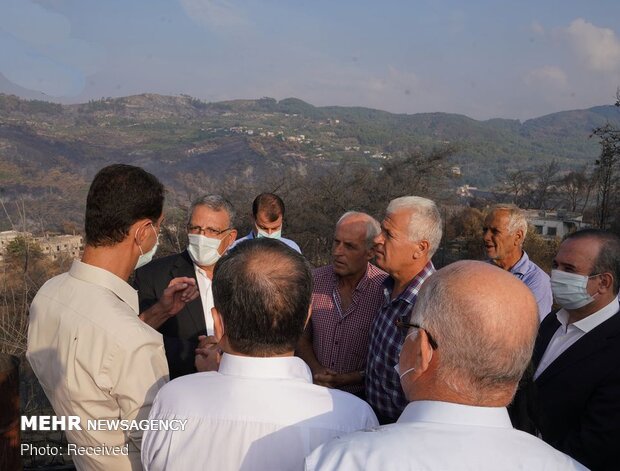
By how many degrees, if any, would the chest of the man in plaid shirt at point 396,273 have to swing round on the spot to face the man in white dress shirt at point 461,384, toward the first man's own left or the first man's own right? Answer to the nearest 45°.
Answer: approximately 90° to the first man's own left

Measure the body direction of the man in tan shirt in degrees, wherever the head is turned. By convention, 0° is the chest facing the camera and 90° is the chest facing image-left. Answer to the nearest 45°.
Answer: approximately 225°

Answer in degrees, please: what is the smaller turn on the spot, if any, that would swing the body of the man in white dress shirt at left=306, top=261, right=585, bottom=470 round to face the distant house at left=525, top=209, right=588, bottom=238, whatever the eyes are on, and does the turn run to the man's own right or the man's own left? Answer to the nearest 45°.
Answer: approximately 45° to the man's own right

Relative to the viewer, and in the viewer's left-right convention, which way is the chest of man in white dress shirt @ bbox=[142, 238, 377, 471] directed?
facing away from the viewer

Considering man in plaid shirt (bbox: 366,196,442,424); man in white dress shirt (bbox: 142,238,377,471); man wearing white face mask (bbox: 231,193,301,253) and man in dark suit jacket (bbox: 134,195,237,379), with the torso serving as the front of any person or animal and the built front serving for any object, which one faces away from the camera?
the man in white dress shirt

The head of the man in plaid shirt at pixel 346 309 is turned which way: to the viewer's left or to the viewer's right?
to the viewer's left

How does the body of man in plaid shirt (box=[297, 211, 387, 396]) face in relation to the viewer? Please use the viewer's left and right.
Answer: facing the viewer and to the left of the viewer

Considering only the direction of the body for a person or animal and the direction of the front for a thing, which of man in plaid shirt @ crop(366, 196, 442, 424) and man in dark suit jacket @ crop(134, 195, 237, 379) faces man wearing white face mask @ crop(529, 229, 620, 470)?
the man in dark suit jacket

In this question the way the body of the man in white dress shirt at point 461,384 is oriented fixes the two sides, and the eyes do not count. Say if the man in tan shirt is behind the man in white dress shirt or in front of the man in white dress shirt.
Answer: in front

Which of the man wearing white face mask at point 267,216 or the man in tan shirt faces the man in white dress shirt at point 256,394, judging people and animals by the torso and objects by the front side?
the man wearing white face mask

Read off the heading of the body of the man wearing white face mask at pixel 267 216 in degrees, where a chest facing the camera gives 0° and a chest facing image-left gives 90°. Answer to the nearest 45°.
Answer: approximately 0°
